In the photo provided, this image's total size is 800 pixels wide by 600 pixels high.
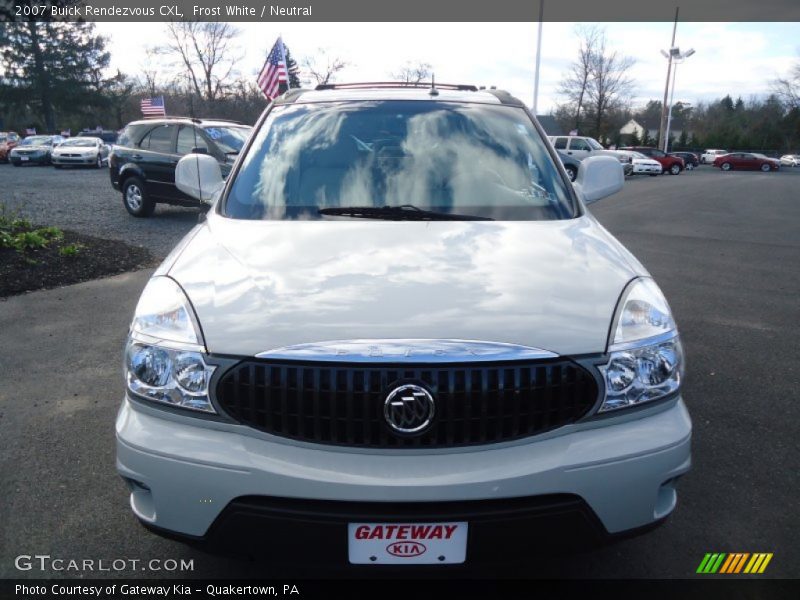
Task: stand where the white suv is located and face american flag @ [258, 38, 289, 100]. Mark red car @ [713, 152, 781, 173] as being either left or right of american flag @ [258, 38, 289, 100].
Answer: right

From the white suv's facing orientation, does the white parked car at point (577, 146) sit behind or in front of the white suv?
behind

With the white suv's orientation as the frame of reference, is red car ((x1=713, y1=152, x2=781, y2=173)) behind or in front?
behind

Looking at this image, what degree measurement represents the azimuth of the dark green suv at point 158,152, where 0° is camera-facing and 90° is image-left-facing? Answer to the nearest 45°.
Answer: approximately 315°

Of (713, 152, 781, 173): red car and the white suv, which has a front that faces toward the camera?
the white suv

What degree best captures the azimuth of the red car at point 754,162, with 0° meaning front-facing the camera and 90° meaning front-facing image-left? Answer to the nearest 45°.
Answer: approximately 270°

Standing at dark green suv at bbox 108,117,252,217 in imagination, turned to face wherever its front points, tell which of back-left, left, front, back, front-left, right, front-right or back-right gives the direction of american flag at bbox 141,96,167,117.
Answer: back-left

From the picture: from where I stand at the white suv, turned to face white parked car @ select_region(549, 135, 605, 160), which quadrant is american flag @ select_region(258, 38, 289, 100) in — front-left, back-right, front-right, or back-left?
front-left

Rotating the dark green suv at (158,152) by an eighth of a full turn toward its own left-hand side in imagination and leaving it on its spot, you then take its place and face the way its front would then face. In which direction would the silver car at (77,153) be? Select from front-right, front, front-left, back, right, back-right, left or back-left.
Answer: left

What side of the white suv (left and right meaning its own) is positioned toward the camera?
front

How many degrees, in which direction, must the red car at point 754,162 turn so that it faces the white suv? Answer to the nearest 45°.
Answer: approximately 90° to its right
